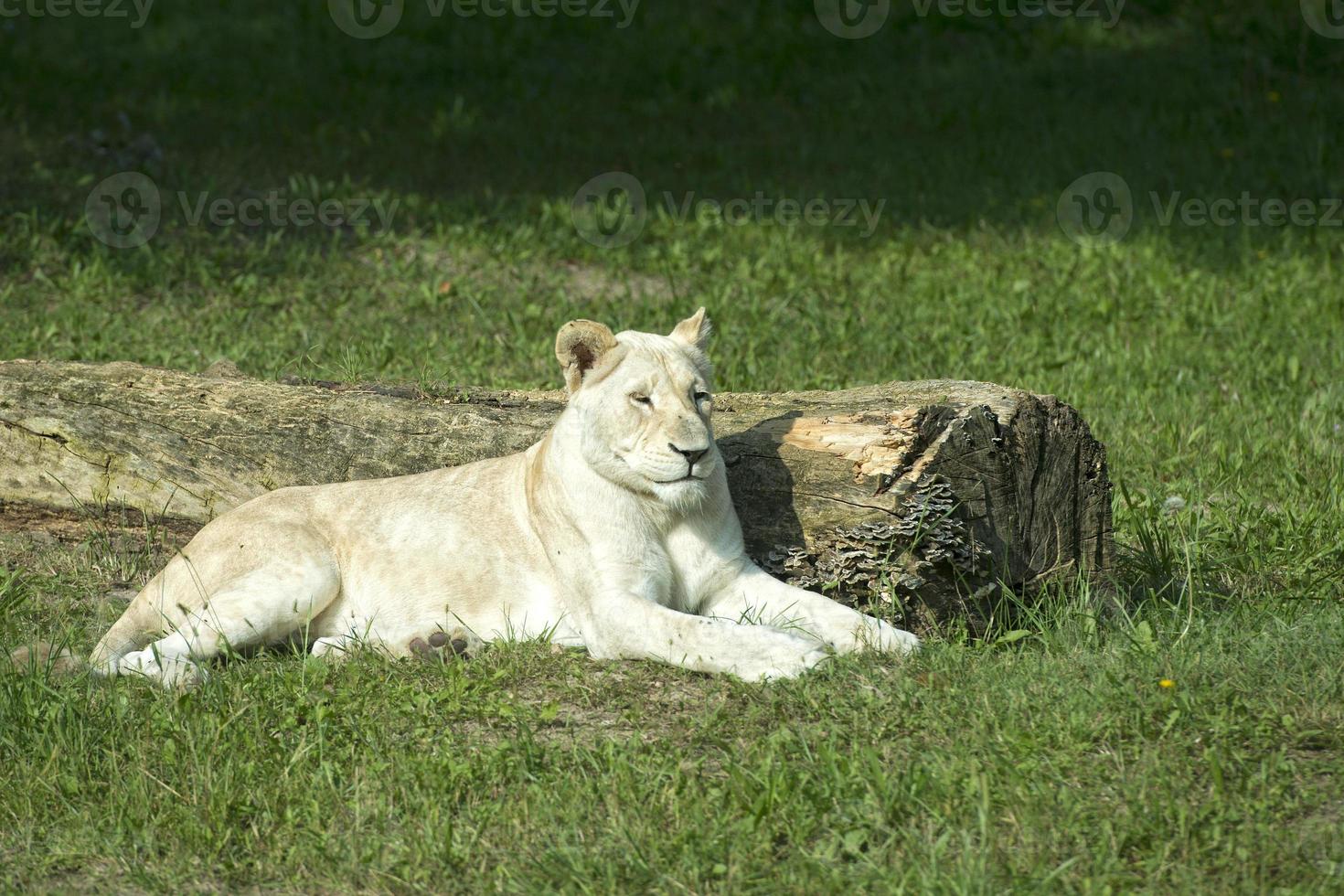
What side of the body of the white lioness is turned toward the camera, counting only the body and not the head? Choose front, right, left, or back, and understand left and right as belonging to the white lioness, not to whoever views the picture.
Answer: right
